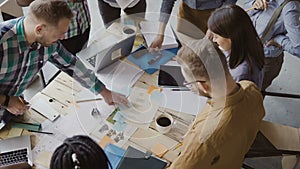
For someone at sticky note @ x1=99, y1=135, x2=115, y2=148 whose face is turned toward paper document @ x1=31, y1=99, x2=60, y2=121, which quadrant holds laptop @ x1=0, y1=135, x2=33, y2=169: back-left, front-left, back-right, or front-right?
front-left

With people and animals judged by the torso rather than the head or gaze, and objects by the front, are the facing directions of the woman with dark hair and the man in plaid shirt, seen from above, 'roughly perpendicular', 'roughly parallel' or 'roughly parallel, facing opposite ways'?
roughly parallel, facing opposite ways

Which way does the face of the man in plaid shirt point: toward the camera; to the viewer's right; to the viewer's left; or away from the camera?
to the viewer's right

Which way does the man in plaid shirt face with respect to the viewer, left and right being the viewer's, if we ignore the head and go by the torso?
facing the viewer and to the right of the viewer

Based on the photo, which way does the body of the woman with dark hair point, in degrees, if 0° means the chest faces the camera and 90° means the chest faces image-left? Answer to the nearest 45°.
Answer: approximately 90°

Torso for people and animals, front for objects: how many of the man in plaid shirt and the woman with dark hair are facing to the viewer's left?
1

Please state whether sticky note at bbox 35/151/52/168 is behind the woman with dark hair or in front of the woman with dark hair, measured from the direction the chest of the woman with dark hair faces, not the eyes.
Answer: in front

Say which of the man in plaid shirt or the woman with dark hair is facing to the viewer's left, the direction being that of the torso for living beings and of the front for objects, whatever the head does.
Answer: the woman with dark hair
